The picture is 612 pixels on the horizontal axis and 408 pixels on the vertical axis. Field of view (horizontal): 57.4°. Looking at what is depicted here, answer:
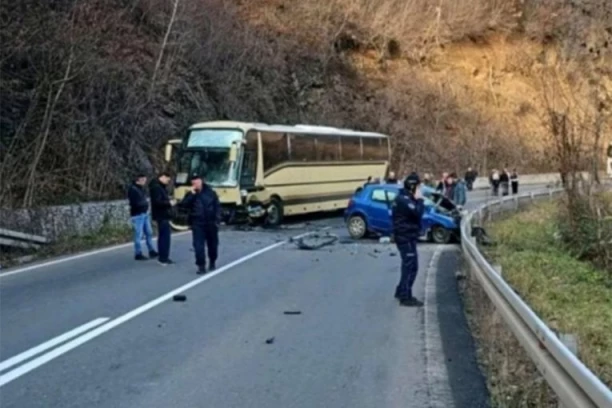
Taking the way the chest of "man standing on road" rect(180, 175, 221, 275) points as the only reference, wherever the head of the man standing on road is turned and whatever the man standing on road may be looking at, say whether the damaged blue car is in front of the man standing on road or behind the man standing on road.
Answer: behind

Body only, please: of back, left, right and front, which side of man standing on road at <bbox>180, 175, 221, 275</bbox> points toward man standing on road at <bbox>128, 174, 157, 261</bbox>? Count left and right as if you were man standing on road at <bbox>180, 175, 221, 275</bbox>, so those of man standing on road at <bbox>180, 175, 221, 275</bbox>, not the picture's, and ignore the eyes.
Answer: right

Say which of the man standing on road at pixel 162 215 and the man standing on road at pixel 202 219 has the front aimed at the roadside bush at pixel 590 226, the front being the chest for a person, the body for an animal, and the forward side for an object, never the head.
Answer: the man standing on road at pixel 162 215

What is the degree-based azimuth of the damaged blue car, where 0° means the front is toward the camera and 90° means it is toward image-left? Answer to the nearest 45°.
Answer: approximately 315°

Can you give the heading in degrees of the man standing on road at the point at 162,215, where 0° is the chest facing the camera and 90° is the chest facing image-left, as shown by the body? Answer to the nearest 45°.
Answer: approximately 270°

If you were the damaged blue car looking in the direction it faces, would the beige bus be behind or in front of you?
behind
